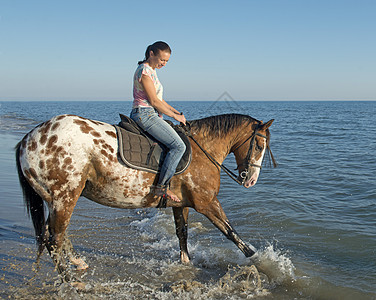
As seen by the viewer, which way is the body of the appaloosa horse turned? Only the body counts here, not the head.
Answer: to the viewer's right

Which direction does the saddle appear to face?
to the viewer's right

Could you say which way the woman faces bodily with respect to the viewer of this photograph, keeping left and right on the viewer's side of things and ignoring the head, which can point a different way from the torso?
facing to the right of the viewer
